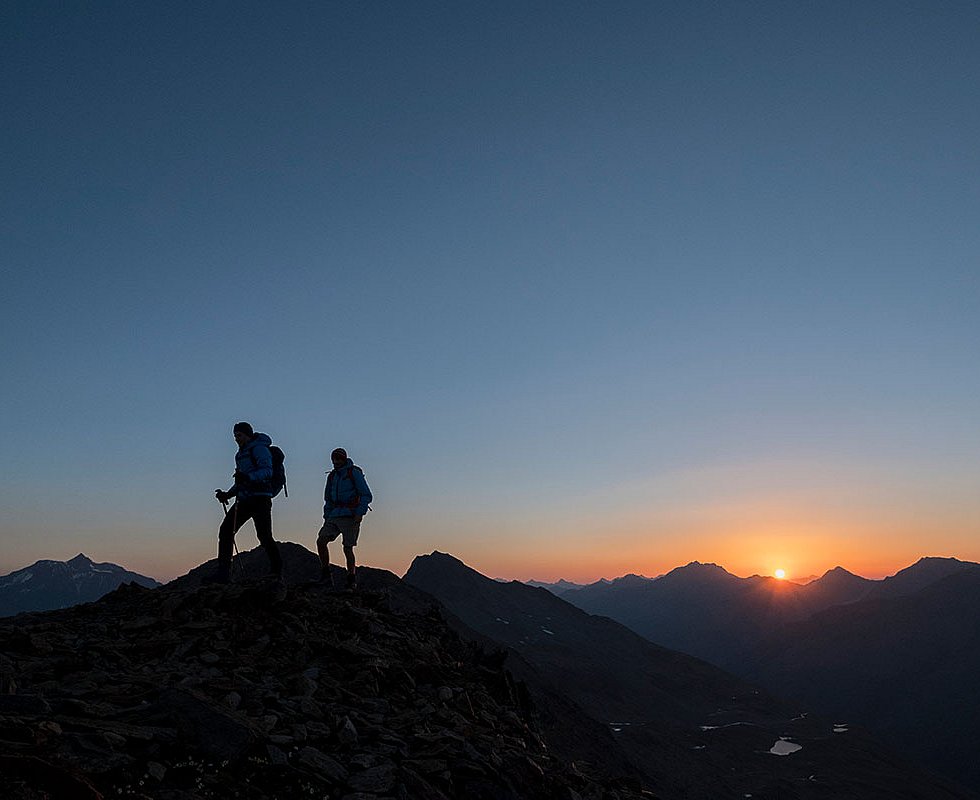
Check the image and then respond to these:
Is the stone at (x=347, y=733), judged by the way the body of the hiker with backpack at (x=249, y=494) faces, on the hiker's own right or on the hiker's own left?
on the hiker's own left

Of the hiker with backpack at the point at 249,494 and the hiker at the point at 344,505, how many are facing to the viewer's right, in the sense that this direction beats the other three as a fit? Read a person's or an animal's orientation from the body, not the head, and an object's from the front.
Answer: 0

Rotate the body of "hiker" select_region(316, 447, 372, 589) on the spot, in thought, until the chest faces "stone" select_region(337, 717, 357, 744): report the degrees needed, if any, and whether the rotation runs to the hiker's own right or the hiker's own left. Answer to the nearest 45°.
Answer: approximately 45° to the hiker's own left

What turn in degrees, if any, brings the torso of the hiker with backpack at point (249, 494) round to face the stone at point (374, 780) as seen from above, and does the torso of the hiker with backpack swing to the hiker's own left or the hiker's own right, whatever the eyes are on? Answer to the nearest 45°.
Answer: approximately 90° to the hiker's own left

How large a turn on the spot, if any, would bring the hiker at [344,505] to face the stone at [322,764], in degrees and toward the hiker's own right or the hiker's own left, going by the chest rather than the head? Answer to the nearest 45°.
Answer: approximately 45° to the hiker's own left

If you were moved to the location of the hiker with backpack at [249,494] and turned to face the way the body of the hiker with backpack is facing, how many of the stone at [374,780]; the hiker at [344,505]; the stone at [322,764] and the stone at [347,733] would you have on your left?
3

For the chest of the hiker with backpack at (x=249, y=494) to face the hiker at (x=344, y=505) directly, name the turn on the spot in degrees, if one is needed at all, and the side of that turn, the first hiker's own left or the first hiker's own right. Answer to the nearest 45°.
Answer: approximately 135° to the first hiker's own right

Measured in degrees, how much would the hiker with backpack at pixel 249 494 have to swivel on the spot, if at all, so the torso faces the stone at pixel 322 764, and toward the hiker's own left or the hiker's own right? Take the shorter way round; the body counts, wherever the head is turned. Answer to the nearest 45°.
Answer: approximately 90° to the hiker's own left

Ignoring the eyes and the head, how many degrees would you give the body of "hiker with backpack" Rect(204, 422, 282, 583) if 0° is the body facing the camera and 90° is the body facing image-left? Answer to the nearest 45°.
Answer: approximately 90°
